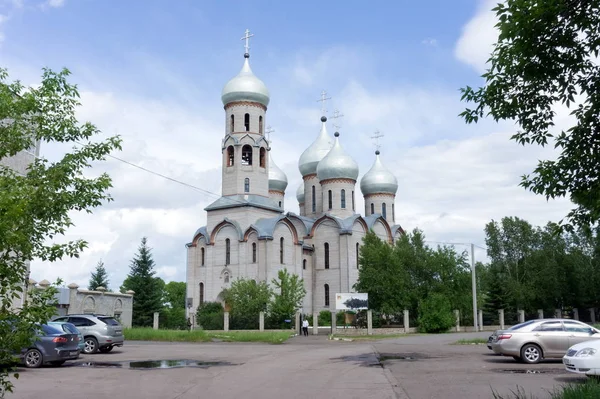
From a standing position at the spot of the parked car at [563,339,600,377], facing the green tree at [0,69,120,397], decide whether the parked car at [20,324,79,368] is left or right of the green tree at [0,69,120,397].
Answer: right

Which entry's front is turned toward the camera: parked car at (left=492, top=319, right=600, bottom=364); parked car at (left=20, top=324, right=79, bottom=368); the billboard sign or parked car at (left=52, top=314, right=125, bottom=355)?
the billboard sign

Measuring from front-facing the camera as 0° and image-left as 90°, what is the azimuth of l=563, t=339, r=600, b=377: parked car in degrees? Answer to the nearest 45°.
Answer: approximately 45°

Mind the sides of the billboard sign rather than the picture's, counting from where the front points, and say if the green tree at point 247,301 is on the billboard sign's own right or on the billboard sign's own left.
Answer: on the billboard sign's own right

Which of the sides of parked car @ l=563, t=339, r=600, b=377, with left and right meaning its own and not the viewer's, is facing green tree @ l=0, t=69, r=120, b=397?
front

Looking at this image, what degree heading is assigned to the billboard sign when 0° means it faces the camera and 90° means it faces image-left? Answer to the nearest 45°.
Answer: approximately 0°
